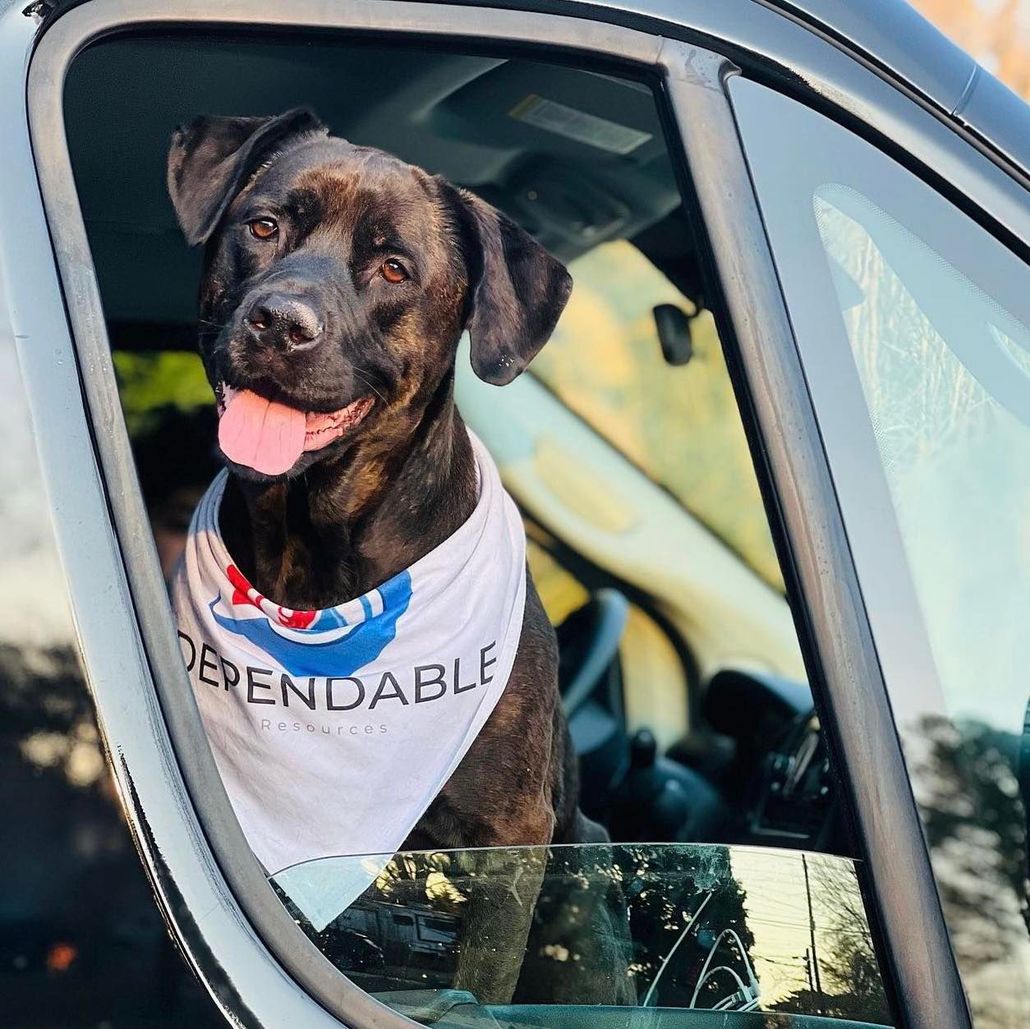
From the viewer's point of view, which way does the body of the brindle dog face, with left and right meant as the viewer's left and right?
facing the viewer and to the left of the viewer

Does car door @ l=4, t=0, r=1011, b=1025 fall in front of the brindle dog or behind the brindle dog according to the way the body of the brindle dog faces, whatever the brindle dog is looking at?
in front
